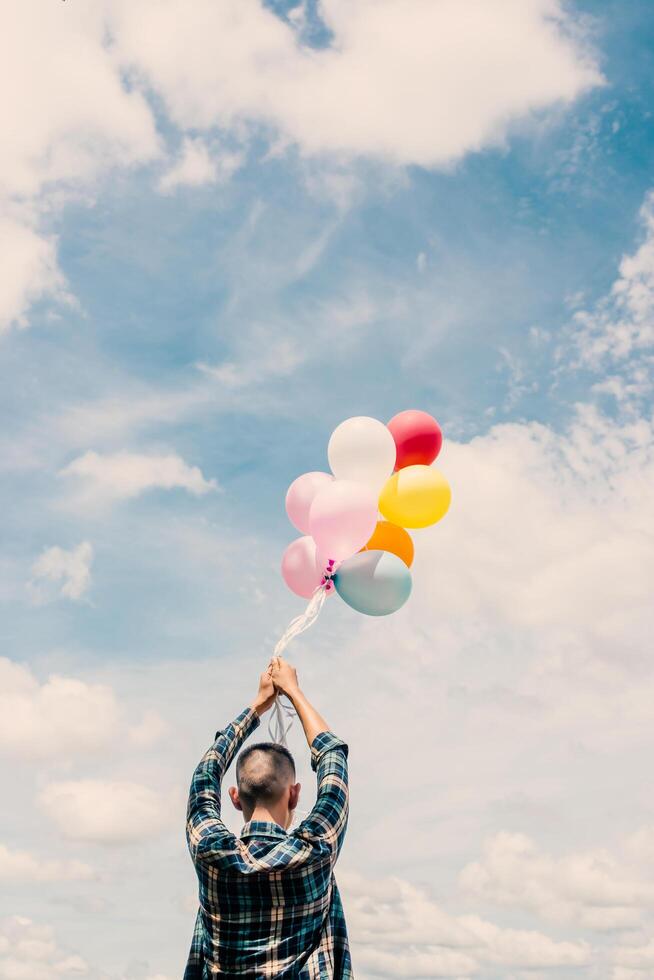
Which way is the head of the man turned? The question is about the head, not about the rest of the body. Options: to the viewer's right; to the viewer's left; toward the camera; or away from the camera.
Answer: away from the camera

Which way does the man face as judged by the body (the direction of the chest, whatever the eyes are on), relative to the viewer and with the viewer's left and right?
facing away from the viewer
